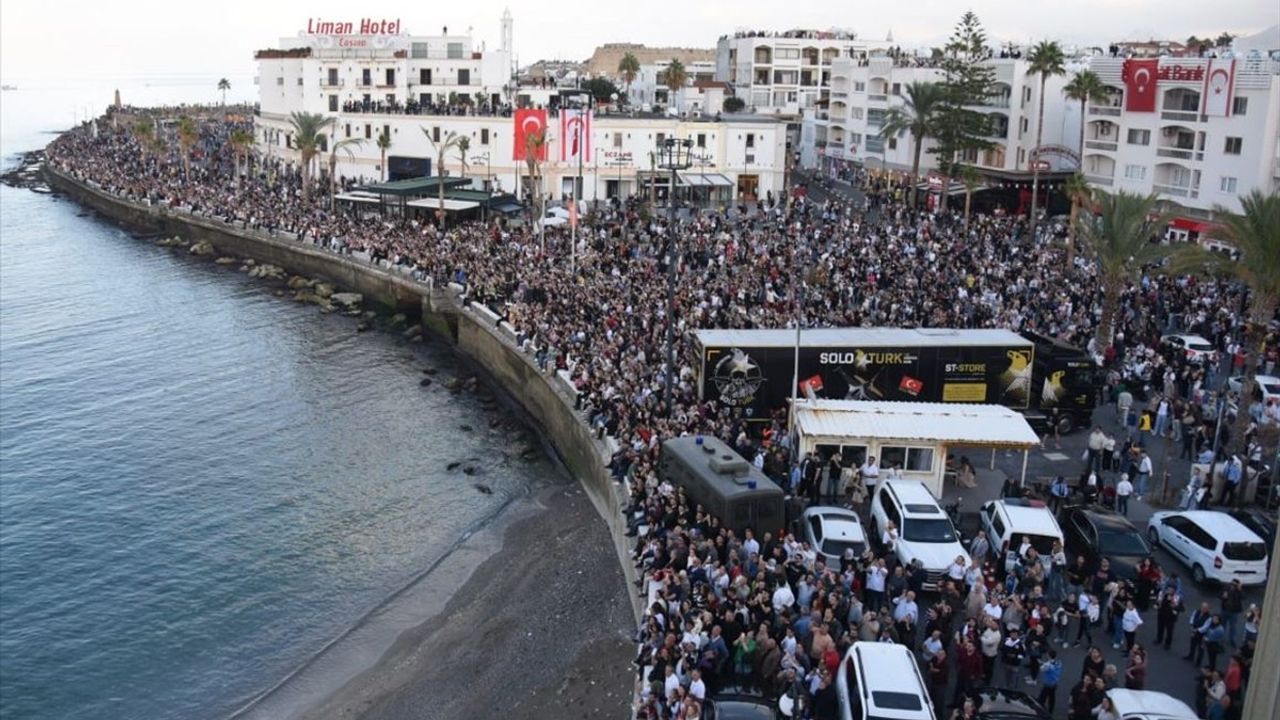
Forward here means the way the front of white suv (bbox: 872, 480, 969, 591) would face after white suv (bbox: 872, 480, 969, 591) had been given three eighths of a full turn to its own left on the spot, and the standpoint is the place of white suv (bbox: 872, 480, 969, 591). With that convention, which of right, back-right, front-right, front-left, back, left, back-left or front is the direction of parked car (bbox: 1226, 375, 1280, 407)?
front-right

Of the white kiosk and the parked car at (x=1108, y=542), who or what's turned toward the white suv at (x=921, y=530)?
the white kiosk

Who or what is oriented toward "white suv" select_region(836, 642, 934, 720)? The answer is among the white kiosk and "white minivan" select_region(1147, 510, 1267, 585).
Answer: the white kiosk

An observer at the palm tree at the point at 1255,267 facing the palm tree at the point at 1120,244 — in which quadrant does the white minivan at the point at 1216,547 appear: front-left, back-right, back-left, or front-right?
back-left

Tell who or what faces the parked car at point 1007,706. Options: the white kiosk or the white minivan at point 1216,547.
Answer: the white kiosk

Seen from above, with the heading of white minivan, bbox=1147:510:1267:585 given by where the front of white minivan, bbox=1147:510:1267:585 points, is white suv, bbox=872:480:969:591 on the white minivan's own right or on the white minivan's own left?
on the white minivan's own left

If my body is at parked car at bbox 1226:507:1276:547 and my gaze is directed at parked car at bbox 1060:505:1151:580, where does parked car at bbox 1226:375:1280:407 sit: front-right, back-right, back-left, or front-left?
back-right

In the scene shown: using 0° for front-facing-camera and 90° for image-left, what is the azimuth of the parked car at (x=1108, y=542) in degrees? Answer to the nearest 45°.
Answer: approximately 315°

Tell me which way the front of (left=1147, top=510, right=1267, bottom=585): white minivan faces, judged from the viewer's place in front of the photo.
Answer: facing away from the viewer and to the left of the viewer

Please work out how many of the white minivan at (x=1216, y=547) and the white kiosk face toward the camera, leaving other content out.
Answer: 1
